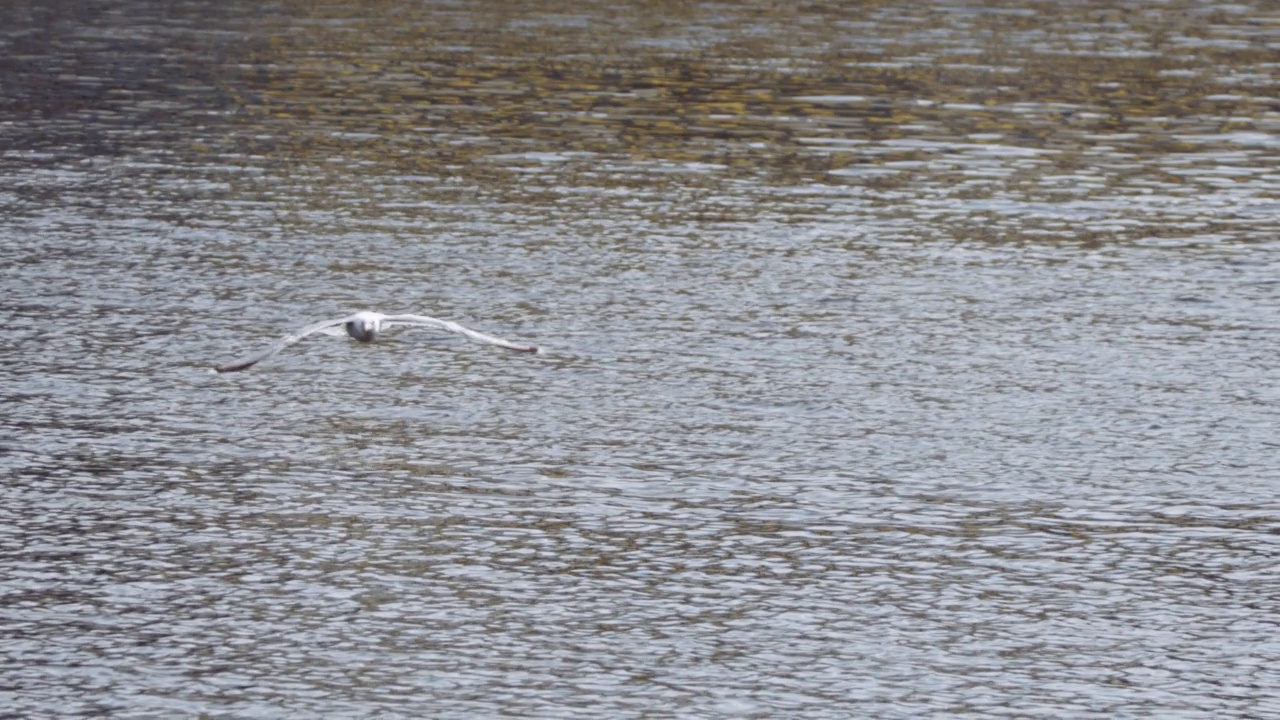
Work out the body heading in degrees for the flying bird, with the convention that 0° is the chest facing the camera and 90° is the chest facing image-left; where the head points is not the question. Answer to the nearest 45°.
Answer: approximately 0°
